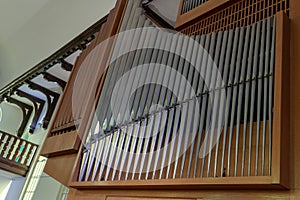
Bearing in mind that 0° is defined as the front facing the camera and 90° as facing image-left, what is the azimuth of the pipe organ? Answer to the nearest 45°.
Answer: approximately 45°

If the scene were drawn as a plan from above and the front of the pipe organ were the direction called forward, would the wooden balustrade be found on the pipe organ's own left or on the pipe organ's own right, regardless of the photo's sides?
on the pipe organ's own right
